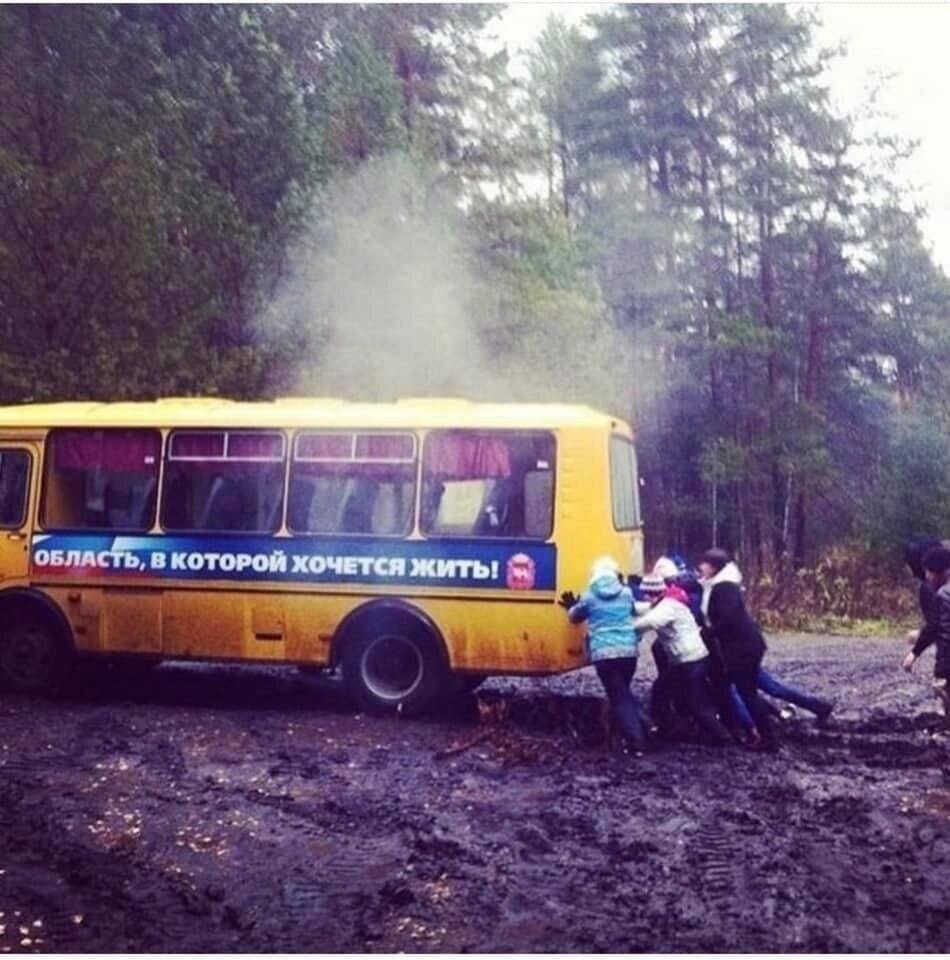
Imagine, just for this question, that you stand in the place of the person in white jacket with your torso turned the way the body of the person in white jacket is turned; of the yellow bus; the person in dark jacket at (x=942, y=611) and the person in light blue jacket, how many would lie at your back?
1

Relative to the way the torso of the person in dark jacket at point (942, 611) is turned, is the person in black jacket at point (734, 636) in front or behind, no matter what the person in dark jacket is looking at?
in front

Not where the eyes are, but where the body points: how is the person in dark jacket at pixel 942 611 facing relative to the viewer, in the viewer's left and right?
facing to the left of the viewer

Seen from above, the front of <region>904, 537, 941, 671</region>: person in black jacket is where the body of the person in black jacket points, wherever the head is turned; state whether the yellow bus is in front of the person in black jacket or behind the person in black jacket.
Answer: in front

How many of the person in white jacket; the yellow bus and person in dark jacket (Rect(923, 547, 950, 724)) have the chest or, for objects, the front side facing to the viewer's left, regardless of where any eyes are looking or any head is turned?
3

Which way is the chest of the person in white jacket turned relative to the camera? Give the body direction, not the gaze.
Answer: to the viewer's left

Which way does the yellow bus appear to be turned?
to the viewer's left

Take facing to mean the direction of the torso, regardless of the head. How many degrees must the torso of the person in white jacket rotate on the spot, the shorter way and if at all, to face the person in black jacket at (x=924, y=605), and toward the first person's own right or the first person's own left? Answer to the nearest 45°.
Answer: approximately 180°

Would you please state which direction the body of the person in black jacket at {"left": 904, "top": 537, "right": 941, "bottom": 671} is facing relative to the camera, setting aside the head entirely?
to the viewer's left

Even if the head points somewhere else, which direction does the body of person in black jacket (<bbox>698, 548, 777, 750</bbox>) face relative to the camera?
to the viewer's left

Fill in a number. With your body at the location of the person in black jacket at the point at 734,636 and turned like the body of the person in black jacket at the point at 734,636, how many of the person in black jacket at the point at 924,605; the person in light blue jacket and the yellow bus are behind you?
1

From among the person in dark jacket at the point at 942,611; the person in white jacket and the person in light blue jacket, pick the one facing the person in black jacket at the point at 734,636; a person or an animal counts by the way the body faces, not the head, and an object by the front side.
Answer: the person in dark jacket

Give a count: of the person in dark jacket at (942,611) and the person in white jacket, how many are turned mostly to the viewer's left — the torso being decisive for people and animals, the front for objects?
2
